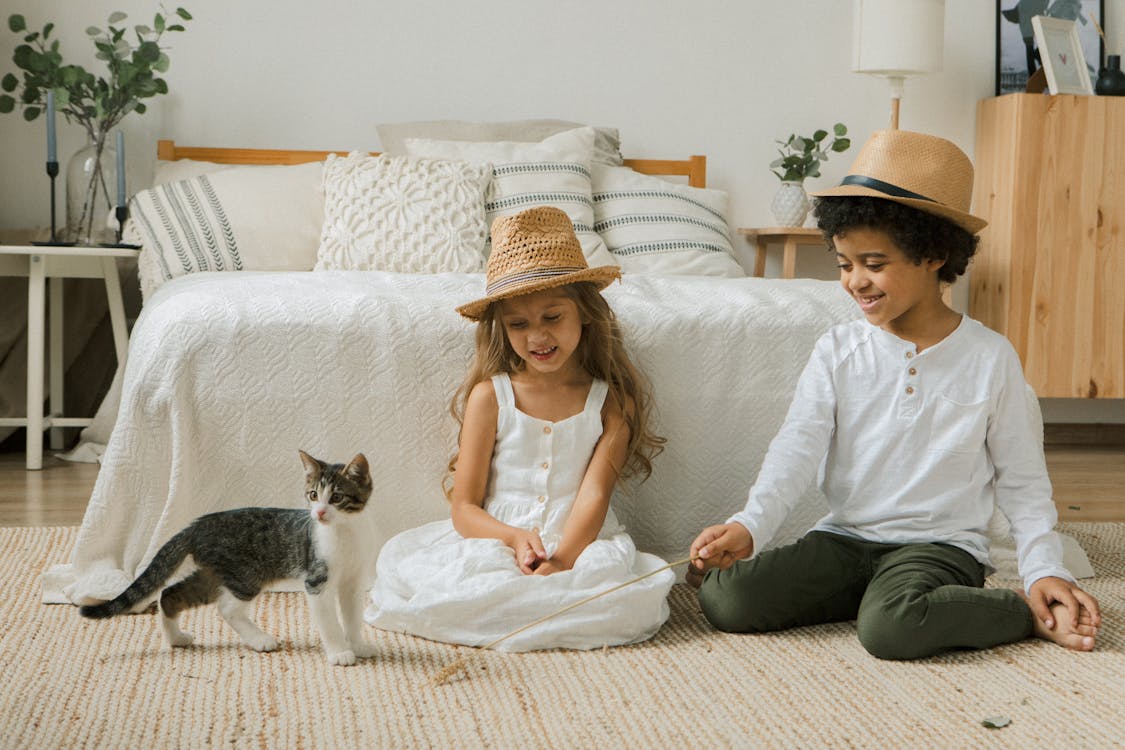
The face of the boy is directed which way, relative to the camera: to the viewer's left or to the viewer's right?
to the viewer's left

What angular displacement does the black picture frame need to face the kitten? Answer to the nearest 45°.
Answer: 0° — it already faces it

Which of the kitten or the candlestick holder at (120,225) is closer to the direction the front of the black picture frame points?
the kitten

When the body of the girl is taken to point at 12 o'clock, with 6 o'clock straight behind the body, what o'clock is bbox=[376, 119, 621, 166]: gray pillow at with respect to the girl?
The gray pillow is roughly at 6 o'clock from the girl.

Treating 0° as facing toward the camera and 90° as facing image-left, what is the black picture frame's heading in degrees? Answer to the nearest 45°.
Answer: approximately 0°

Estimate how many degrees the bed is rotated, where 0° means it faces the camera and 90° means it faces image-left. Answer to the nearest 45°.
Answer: approximately 0°

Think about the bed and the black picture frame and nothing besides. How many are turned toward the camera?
2

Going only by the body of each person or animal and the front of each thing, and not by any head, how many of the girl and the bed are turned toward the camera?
2

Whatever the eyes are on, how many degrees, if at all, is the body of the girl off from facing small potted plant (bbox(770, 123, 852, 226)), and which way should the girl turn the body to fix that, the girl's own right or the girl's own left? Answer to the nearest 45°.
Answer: approximately 180°

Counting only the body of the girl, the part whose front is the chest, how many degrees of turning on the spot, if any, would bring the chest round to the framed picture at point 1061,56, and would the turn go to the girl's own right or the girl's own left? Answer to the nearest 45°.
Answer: approximately 135° to the girl's own left
